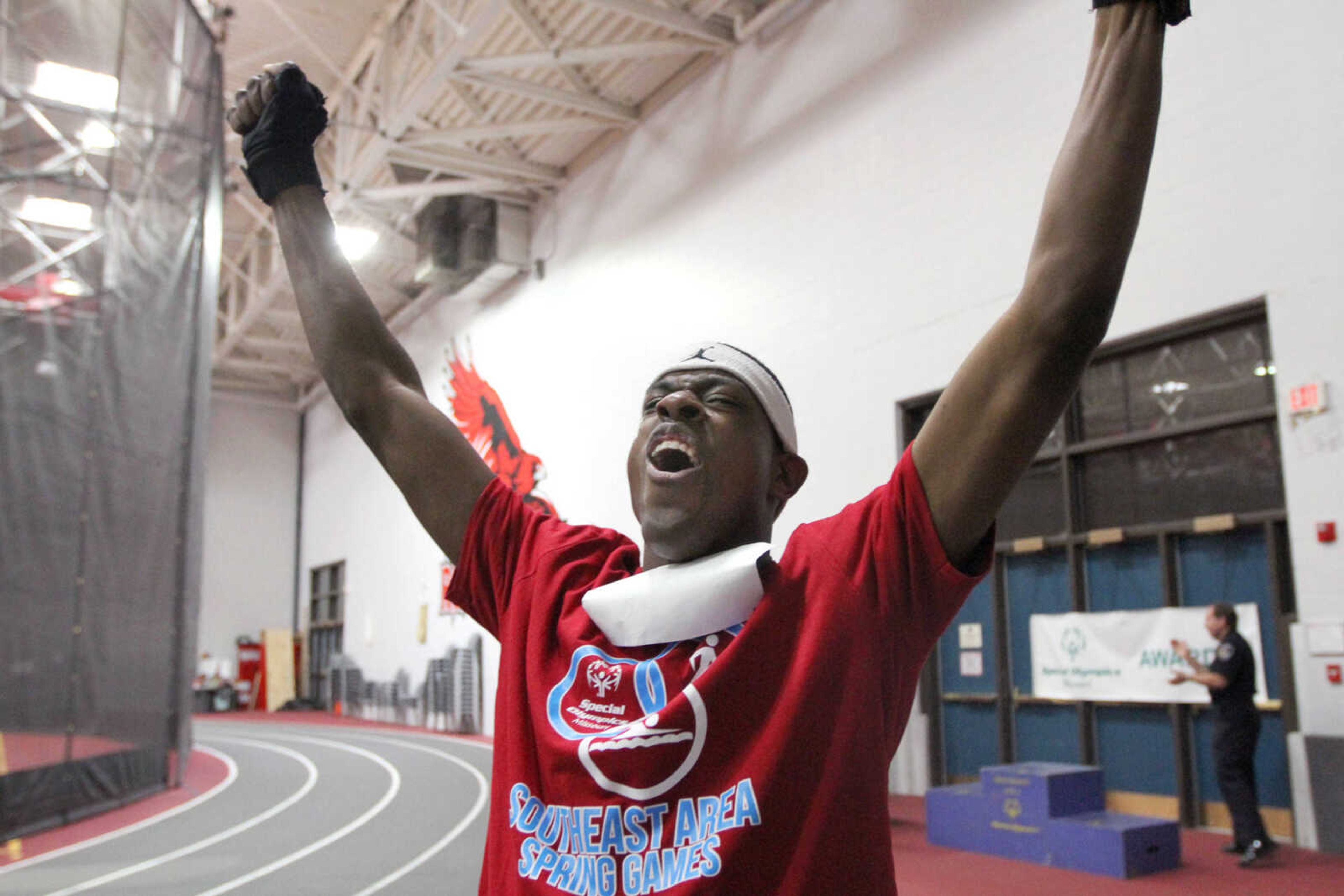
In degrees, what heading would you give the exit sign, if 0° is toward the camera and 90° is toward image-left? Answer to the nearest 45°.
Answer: approximately 45°

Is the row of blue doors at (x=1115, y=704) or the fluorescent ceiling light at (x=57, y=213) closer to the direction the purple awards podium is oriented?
the fluorescent ceiling light

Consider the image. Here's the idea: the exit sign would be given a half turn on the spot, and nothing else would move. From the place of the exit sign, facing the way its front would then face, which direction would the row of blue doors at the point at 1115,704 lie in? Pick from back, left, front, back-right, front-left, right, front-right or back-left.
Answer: left

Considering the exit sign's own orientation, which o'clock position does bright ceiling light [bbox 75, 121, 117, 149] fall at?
The bright ceiling light is roughly at 1 o'clock from the exit sign.

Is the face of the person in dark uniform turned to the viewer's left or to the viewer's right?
to the viewer's left

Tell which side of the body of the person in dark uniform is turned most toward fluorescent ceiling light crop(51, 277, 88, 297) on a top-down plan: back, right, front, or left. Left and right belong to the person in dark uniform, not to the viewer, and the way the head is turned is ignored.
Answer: front

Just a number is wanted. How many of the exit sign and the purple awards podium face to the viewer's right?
0

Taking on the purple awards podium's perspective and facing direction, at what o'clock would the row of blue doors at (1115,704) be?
The row of blue doors is roughly at 5 o'clock from the purple awards podium.

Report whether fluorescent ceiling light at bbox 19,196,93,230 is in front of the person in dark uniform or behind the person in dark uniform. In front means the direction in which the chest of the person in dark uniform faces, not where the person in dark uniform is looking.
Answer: in front

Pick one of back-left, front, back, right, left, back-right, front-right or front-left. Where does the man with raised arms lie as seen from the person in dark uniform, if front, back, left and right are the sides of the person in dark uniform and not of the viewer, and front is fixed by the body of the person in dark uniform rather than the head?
left

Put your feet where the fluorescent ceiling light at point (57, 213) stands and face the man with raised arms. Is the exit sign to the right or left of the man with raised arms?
left

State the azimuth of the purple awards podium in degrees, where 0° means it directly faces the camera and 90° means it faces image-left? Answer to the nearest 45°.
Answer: approximately 45°

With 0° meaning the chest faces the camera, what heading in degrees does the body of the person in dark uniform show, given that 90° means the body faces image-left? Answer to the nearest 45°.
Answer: approximately 90°

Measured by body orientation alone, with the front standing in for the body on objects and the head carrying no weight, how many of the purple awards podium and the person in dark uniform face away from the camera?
0

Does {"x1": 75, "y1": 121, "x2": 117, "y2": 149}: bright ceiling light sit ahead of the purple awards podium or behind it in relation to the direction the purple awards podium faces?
ahead
